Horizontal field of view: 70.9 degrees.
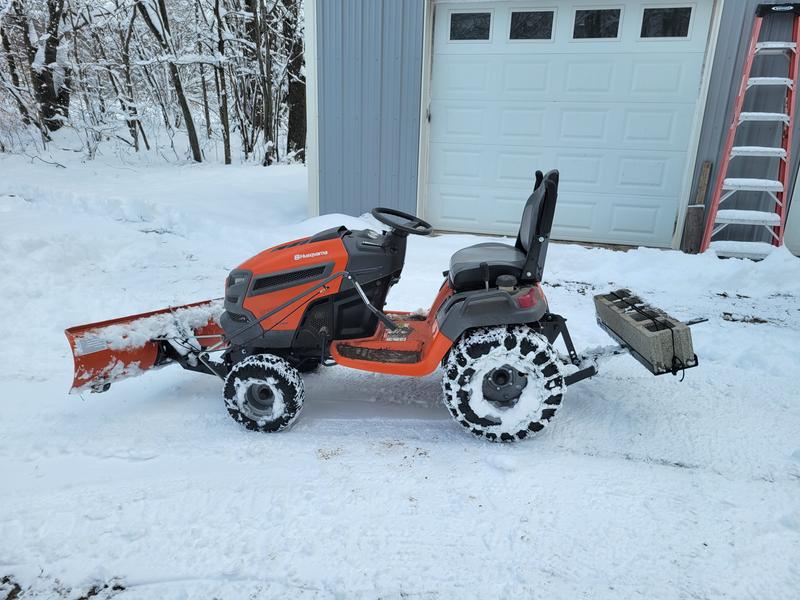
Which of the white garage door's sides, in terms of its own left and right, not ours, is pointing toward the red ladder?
left

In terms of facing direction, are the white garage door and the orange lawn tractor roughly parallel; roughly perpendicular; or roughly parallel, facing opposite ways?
roughly perpendicular

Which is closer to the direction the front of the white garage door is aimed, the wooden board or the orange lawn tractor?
the orange lawn tractor

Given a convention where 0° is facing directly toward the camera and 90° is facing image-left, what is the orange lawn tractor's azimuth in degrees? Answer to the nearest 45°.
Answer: approximately 90°

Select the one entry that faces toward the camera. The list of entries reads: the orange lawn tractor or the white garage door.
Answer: the white garage door

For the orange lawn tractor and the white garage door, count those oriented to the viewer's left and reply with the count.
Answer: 1

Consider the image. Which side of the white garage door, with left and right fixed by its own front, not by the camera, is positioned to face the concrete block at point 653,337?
front

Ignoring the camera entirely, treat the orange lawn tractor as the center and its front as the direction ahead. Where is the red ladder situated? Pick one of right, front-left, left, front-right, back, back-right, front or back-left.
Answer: back-right

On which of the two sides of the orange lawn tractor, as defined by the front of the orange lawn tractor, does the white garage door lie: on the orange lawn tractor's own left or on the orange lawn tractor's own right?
on the orange lawn tractor's own right

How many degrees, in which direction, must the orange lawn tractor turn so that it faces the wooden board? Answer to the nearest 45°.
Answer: approximately 135° to its right

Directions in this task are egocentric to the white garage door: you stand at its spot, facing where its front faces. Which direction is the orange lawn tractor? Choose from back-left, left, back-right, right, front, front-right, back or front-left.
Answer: front

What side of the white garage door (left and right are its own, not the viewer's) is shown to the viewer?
front
